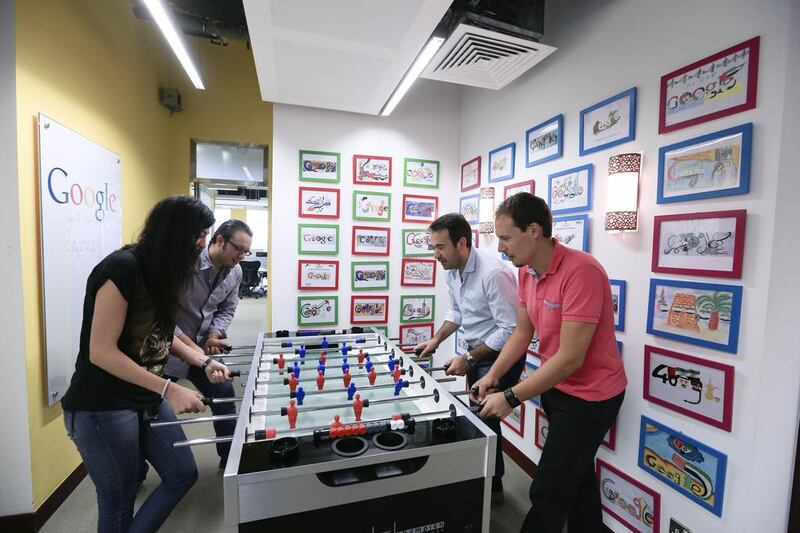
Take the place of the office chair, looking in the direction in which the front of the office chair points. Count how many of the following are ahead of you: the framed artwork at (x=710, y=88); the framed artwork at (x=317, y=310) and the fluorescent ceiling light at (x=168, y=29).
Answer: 0

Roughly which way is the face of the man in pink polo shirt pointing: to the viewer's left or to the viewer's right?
to the viewer's left

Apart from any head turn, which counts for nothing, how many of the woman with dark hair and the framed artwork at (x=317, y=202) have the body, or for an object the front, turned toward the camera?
1

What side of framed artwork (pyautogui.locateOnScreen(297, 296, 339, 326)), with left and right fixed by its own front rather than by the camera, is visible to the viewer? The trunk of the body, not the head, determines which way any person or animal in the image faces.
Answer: front

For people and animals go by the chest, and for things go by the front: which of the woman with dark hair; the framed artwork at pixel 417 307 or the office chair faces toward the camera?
the framed artwork

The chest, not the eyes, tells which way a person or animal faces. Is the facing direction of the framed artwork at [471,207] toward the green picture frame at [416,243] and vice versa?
no

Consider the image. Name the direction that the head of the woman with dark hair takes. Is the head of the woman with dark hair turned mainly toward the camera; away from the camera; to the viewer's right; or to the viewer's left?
to the viewer's right

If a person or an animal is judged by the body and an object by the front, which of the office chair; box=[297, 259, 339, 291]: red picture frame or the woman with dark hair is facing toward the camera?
the red picture frame

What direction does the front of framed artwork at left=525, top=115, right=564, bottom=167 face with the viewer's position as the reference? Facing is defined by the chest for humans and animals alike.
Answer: facing the viewer and to the left of the viewer

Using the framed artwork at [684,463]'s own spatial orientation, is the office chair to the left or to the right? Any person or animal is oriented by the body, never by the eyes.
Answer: on its right

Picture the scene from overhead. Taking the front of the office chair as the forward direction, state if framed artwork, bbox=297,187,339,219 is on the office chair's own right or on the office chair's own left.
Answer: on the office chair's own right

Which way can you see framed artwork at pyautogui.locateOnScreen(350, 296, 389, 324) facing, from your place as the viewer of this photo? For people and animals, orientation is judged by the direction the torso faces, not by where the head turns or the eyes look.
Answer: facing the viewer

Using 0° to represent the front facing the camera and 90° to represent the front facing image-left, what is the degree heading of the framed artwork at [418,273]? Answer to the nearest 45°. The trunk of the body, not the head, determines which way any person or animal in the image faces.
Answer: approximately 0°

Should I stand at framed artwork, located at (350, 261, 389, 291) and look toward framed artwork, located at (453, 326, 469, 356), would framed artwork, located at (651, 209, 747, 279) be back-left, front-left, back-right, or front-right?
front-right

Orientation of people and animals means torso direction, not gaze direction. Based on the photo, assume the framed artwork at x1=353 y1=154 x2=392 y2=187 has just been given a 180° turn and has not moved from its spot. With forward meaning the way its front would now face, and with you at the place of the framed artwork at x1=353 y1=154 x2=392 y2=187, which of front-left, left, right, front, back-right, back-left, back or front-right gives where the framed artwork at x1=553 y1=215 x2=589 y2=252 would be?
back-right

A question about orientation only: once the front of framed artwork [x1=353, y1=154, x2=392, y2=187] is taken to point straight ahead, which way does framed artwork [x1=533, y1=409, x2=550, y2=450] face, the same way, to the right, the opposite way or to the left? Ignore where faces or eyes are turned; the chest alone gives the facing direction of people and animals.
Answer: to the right
